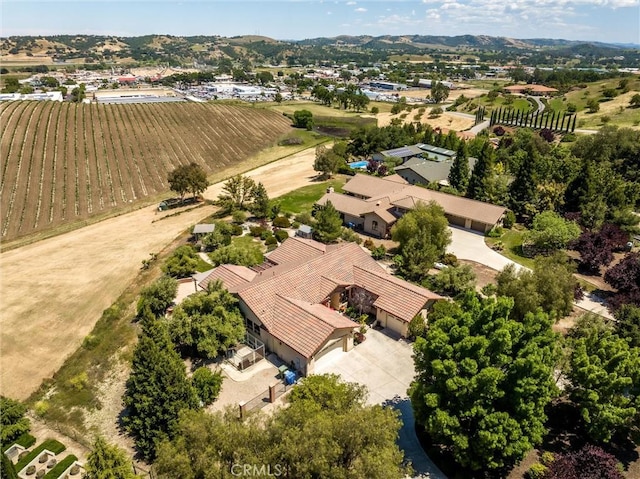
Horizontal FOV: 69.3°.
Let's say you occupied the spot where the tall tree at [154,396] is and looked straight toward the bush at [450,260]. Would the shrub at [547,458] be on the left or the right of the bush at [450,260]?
right

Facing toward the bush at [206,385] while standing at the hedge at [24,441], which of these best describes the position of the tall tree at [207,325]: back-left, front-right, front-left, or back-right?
front-left

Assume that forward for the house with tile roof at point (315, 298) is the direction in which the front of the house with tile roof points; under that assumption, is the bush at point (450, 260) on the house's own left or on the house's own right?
on the house's own left

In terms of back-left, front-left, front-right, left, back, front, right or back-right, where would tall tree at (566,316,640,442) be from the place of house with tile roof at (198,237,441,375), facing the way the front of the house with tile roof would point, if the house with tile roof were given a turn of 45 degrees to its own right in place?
front-left

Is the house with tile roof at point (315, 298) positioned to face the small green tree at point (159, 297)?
no

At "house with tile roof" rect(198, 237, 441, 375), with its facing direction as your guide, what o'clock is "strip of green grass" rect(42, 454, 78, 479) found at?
The strip of green grass is roughly at 3 o'clock from the house with tile roof.

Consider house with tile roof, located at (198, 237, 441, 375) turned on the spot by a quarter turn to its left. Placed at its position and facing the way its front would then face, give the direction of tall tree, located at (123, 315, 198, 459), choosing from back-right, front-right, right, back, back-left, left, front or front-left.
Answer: back

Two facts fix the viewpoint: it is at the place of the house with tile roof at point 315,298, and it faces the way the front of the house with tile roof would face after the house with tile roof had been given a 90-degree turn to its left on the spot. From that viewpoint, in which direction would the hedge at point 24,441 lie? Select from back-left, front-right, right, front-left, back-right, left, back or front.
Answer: back

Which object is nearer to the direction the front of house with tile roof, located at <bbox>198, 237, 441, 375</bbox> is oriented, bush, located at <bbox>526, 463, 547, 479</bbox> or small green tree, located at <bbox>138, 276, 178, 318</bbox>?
the bush

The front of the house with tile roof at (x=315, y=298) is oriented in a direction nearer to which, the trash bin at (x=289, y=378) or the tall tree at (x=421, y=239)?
the trash bin

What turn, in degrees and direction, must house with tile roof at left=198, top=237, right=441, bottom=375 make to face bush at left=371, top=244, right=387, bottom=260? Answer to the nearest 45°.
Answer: approximately 90° to its left

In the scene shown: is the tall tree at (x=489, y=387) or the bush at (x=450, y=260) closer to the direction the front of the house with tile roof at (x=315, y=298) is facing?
the tall tree

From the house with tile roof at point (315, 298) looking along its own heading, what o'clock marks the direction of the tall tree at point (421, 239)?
The tall tree is roughly at 9 o'clock from the house with tile roof.

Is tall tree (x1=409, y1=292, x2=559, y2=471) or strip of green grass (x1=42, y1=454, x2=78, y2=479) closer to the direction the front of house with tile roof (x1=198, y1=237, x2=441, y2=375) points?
the tall tree

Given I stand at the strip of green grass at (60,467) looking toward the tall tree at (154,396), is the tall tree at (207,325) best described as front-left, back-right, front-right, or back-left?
front-left

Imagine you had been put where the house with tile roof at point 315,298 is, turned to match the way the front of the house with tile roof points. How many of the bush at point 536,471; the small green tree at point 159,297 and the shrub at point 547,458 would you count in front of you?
2

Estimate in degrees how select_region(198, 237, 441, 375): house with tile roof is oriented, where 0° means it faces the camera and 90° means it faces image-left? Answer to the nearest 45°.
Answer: approximately 315°

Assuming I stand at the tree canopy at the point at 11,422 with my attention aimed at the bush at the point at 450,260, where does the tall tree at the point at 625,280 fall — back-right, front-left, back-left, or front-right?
front-right

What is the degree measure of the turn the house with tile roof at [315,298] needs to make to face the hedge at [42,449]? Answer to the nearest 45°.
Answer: approximately 90° to its right

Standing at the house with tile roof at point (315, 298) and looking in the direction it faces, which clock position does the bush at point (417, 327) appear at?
The bush is roughly at 11 o'clock from the house with tile roof.

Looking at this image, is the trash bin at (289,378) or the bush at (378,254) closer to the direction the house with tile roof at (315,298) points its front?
the trash bin

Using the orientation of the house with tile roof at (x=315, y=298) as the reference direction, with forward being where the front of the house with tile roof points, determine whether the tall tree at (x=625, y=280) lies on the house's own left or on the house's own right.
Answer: on the house's own left
